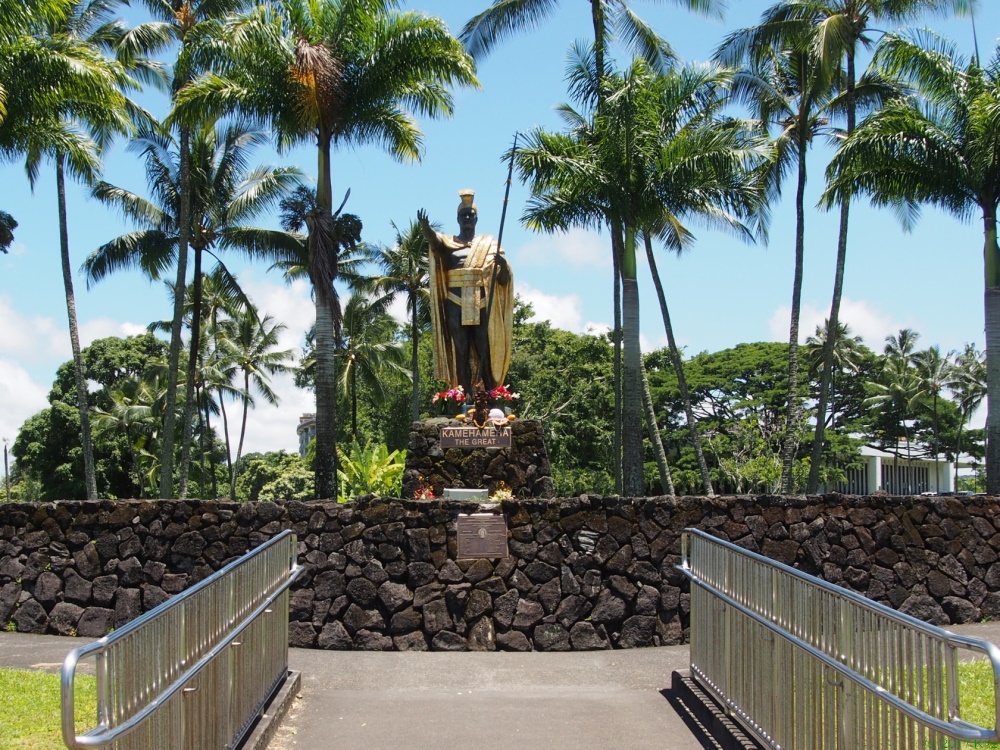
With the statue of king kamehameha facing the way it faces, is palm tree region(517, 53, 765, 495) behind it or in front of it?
behind

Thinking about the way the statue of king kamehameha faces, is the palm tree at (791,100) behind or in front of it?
behind

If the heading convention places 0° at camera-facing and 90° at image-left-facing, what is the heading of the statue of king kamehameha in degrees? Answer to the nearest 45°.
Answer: approximately 0°

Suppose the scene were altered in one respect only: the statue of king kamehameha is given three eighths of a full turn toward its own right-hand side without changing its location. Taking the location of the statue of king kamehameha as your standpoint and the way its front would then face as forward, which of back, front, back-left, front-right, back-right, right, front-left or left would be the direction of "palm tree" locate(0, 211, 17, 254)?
front

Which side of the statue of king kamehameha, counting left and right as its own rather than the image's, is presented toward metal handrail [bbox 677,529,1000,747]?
front

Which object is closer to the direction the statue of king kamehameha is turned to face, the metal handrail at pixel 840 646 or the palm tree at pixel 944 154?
the metal handrail
